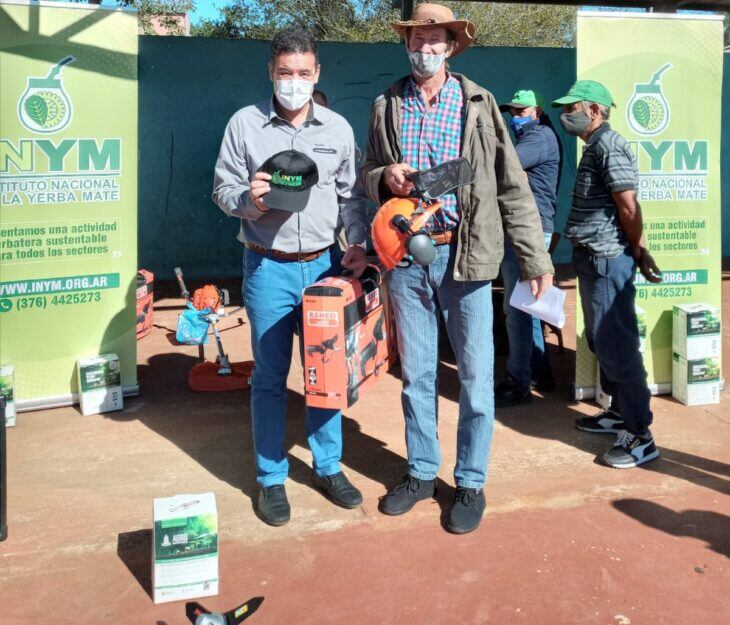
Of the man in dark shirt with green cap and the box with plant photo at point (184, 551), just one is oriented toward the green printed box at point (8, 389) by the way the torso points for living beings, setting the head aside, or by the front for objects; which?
the man in dark shirt with green cap

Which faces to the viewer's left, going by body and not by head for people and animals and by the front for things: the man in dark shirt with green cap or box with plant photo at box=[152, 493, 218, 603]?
the man in dark shirt with green cap

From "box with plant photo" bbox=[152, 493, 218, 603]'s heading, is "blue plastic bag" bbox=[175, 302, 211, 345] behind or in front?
behind

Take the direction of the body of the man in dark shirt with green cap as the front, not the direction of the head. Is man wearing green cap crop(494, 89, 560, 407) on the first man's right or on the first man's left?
on the first man's right

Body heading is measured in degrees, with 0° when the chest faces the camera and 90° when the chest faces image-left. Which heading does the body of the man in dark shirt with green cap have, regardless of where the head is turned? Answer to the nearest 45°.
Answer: approximately 90°

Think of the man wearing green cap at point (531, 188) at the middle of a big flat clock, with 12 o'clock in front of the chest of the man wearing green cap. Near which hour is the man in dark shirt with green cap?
The man in dark shirt with green cap is roughly at 10 o'clock from the man wearing green cap.

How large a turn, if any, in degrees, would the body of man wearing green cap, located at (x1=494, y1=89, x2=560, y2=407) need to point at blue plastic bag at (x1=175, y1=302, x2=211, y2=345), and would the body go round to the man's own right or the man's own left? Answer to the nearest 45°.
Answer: approximately 45° to the man's own right

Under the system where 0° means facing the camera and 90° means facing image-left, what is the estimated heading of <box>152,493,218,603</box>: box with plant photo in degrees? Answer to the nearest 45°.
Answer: approximately 0°
